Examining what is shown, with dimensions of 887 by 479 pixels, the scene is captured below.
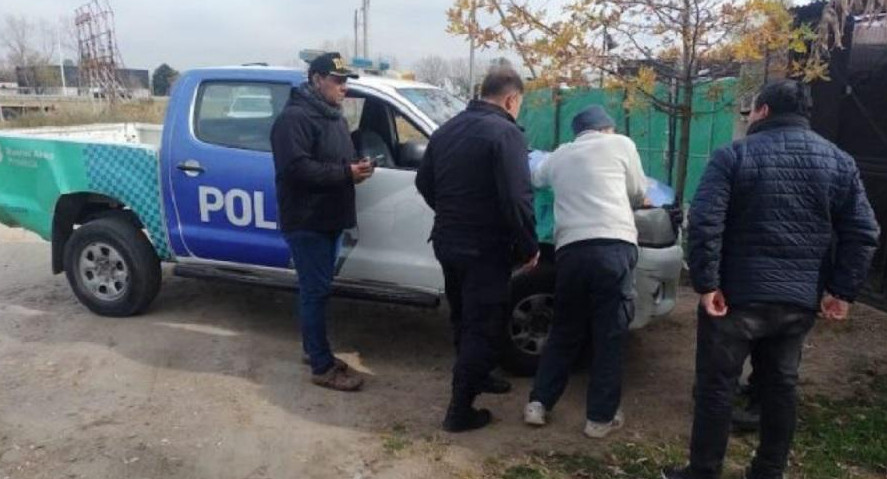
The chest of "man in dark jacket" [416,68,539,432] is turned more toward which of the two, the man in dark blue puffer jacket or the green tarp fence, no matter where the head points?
the green tarp fence

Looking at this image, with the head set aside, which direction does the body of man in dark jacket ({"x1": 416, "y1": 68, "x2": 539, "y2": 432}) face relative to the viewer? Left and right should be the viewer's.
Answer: facing away from the viewer and to the right of the viewer

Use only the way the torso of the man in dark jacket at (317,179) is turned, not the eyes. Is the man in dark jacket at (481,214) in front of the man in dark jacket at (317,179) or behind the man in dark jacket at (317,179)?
in front

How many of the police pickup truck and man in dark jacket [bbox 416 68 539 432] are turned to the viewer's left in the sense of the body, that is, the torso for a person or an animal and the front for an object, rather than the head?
0

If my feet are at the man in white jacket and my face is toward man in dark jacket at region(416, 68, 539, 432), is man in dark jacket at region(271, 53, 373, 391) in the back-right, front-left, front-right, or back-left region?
front-right

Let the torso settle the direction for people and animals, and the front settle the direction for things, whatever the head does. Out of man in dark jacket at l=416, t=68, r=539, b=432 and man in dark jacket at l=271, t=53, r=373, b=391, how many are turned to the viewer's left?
0

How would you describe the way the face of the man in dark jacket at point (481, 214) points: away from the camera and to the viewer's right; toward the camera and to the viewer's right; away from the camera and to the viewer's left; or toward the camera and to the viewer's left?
away from the camera and to the viewer's right

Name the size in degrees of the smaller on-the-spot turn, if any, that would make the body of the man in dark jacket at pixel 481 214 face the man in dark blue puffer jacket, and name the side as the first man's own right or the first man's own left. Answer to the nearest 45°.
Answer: approximately 90° to the first man's own right

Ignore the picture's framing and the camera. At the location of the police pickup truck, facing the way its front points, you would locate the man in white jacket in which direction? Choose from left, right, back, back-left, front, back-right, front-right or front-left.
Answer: front

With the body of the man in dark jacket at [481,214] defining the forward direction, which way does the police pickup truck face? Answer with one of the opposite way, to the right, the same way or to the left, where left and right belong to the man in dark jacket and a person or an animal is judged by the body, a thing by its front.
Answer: to the right

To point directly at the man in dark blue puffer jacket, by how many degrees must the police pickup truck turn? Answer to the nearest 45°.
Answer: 0° — it already faces them
